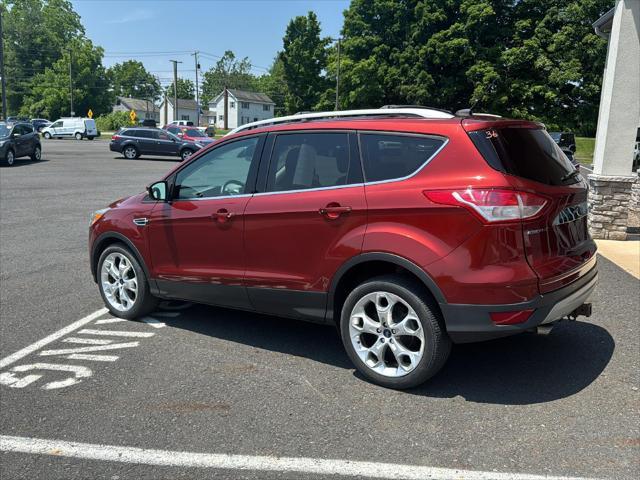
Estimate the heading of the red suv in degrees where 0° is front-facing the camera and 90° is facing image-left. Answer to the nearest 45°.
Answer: approximately 135°

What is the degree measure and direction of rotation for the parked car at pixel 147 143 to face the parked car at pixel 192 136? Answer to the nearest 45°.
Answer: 0° — it already faces it

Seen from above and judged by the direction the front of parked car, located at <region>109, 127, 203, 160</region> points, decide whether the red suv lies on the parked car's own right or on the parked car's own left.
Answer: on the parked car's own right

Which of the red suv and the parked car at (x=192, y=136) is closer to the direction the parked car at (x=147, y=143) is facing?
the parked car

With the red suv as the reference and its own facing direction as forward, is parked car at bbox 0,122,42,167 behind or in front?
in front

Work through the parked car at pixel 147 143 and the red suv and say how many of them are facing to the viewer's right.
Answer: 1

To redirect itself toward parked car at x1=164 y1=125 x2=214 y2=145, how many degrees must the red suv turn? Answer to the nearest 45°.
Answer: approximately 45° to its right

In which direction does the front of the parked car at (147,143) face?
to the viewer's right

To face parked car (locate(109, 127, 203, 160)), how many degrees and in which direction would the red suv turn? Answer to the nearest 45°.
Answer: approximately 45° to its right

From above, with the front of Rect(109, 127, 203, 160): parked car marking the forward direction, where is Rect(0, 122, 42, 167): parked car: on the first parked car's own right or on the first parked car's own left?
on the first parked car's own right
